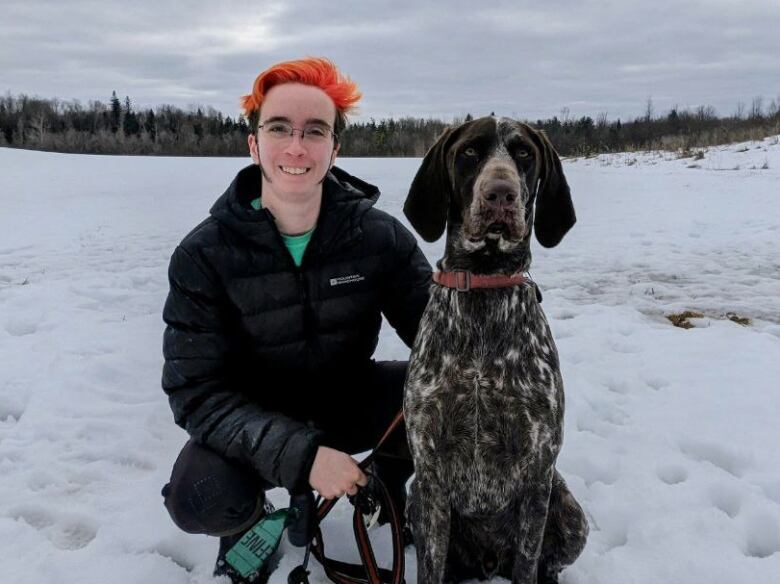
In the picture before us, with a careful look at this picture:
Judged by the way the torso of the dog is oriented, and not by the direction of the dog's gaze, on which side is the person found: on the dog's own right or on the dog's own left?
on the dog's own right

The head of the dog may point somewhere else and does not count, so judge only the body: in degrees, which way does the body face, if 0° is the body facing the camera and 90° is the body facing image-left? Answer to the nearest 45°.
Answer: approximately 0°

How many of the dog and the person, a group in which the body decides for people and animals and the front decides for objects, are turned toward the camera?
2

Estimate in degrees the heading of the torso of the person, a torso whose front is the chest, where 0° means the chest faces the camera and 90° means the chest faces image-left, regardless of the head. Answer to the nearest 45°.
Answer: approximately 0°

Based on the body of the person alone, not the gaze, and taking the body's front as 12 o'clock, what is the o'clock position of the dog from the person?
The dog is roughly at 10 o'clock from the person.
